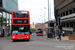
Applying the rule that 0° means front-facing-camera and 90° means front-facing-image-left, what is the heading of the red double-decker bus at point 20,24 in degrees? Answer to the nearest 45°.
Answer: approximately 0°
